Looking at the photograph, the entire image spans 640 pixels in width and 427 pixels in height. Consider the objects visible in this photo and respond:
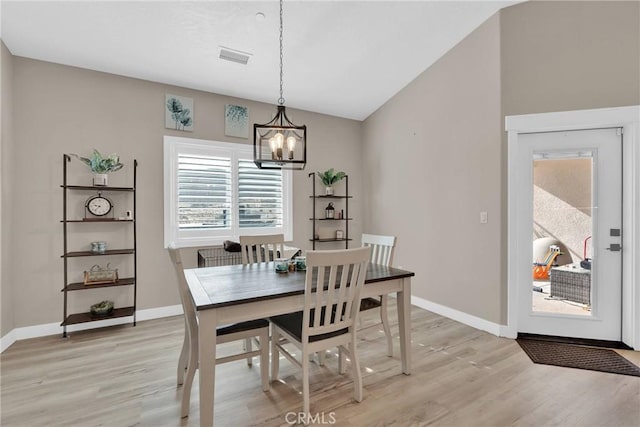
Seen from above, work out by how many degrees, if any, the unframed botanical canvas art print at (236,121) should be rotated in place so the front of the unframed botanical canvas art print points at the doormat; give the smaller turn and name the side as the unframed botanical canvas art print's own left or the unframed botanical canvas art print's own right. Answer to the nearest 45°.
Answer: approximately 45° to the unframed botanical canvas art print's own left

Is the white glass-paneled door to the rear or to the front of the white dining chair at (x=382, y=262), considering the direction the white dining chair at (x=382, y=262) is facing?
to the rear

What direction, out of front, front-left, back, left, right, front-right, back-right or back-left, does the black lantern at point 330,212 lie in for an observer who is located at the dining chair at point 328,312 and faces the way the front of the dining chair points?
front-right

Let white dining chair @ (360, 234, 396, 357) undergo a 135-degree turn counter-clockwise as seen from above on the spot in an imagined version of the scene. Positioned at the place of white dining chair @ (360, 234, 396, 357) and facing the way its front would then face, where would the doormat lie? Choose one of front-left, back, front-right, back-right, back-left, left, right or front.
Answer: front

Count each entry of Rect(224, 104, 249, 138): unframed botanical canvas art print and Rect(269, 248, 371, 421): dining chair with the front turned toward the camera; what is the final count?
1

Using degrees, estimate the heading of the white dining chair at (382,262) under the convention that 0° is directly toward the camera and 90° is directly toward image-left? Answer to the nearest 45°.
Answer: approximately 45°

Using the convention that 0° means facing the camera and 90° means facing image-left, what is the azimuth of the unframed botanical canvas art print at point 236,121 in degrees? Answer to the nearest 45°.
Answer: approximately 0°

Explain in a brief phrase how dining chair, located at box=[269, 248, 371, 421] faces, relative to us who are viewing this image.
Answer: facing away from the viewer and to the left of the viewer

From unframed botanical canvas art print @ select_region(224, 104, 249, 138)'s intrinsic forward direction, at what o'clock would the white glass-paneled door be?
The white glass-paneled door is roughly at 10 o'clock from the unframed botanical canvas art print.
